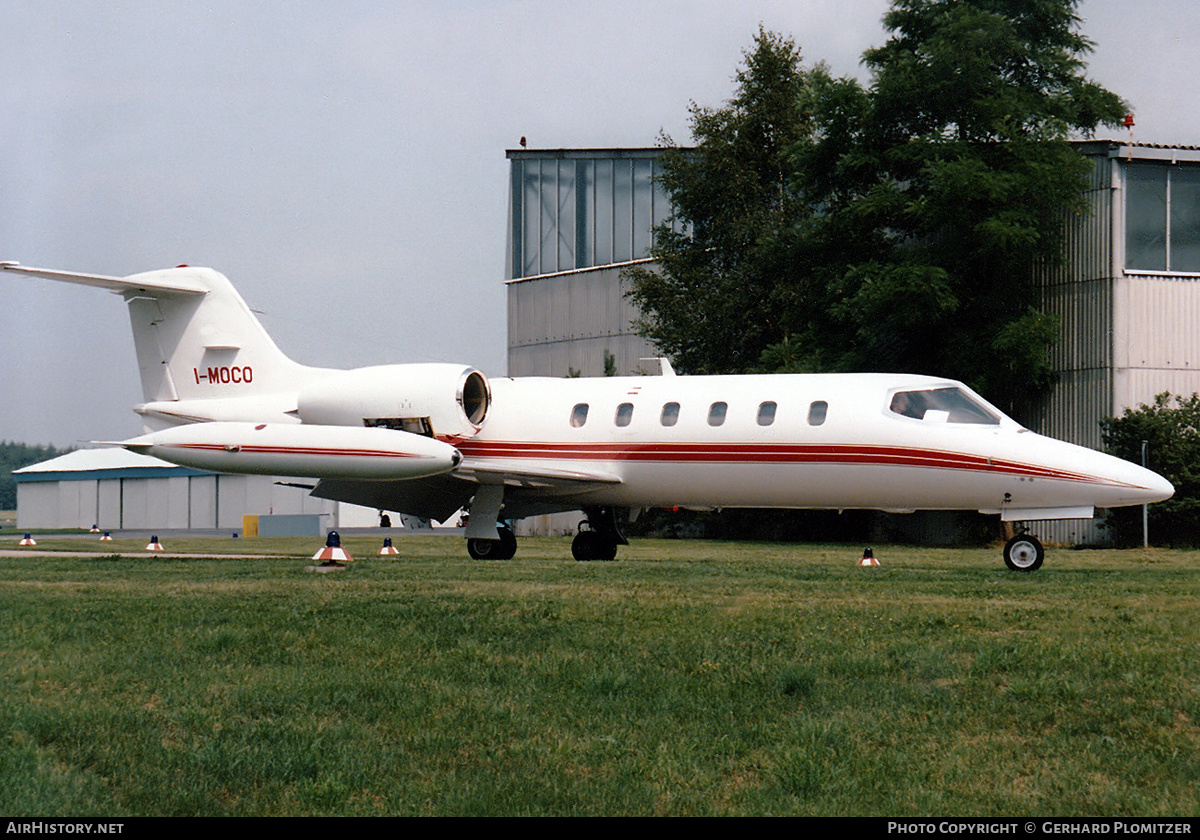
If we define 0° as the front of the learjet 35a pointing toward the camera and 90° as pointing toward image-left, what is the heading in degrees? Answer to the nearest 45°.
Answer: approximately 315°

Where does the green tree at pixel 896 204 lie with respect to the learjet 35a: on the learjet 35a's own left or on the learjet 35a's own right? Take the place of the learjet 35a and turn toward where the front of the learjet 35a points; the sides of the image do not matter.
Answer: on the learjet 35a's own left

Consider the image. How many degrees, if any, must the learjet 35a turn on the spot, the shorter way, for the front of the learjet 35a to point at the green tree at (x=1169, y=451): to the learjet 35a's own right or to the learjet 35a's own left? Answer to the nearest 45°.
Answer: approximately 90° to the learjet 35a's own left
